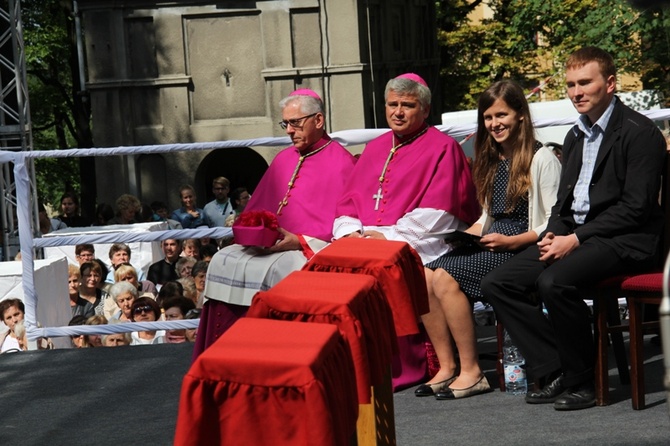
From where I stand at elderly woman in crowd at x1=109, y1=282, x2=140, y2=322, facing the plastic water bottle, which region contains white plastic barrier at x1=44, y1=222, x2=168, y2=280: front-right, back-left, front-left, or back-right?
back-left

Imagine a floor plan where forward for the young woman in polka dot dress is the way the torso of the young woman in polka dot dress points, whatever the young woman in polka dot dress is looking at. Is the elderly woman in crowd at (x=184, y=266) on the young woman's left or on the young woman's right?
on the young woman's right

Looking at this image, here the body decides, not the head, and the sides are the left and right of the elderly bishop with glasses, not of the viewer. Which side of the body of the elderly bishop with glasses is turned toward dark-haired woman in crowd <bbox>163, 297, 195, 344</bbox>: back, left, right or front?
right

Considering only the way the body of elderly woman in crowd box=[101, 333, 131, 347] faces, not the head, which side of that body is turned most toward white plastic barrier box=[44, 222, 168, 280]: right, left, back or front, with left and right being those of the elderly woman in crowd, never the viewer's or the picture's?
back

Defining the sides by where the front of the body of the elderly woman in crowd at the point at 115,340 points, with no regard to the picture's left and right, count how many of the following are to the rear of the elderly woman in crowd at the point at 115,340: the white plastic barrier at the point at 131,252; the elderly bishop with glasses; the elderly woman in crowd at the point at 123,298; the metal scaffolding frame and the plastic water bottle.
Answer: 3

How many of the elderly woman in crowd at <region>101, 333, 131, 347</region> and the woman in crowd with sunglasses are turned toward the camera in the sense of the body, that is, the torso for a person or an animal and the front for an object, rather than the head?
2

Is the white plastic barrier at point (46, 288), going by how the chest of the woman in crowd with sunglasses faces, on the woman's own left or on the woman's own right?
on the woman's own right

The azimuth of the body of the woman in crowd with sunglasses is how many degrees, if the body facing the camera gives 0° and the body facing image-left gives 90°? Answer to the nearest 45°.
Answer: approximately 0°

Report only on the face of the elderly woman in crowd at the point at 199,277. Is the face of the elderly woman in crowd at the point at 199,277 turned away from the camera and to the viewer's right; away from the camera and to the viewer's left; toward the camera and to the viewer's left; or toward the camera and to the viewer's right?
toward the camera and to the viewer's right

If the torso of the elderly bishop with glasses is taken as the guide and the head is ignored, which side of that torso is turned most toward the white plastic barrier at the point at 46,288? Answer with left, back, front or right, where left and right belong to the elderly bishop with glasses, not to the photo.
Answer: right
